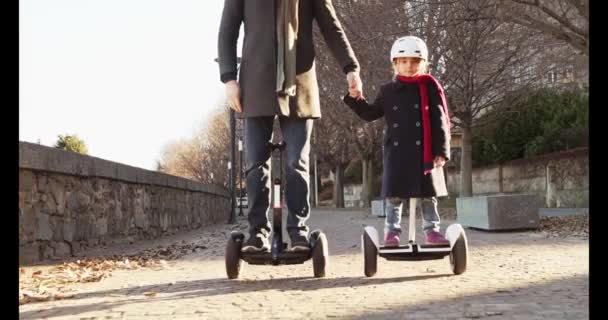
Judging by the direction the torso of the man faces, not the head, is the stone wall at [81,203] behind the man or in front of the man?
behind

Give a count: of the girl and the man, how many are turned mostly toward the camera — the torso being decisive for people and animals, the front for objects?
2

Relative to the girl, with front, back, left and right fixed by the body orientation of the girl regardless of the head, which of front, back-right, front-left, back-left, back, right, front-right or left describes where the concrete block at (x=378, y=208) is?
back

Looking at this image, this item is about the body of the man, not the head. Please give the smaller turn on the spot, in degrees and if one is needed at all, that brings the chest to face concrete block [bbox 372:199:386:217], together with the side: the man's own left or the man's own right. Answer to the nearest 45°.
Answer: approximately 180°

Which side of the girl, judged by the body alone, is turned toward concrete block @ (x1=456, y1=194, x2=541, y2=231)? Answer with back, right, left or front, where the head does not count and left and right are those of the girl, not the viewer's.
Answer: back

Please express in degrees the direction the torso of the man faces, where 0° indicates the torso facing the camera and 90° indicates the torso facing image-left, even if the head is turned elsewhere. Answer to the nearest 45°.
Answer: approximately 0°

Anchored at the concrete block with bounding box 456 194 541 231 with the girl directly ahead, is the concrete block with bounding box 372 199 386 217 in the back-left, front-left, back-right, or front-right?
back-right

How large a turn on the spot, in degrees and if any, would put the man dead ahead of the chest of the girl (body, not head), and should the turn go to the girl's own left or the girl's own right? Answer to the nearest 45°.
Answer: approximately 90° to the girl's own right

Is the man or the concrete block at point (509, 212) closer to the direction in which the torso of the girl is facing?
the man
